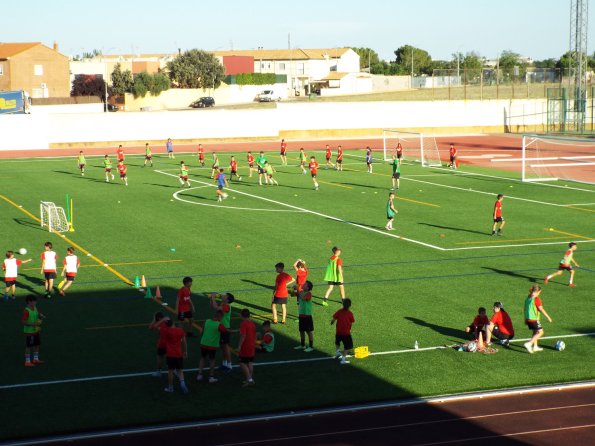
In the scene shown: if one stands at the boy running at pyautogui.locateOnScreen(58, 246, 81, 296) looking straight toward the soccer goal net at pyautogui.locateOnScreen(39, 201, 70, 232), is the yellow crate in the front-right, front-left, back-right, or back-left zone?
back-right

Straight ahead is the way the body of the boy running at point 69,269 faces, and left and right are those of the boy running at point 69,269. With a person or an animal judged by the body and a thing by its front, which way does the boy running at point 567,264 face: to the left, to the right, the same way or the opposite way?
to the right
